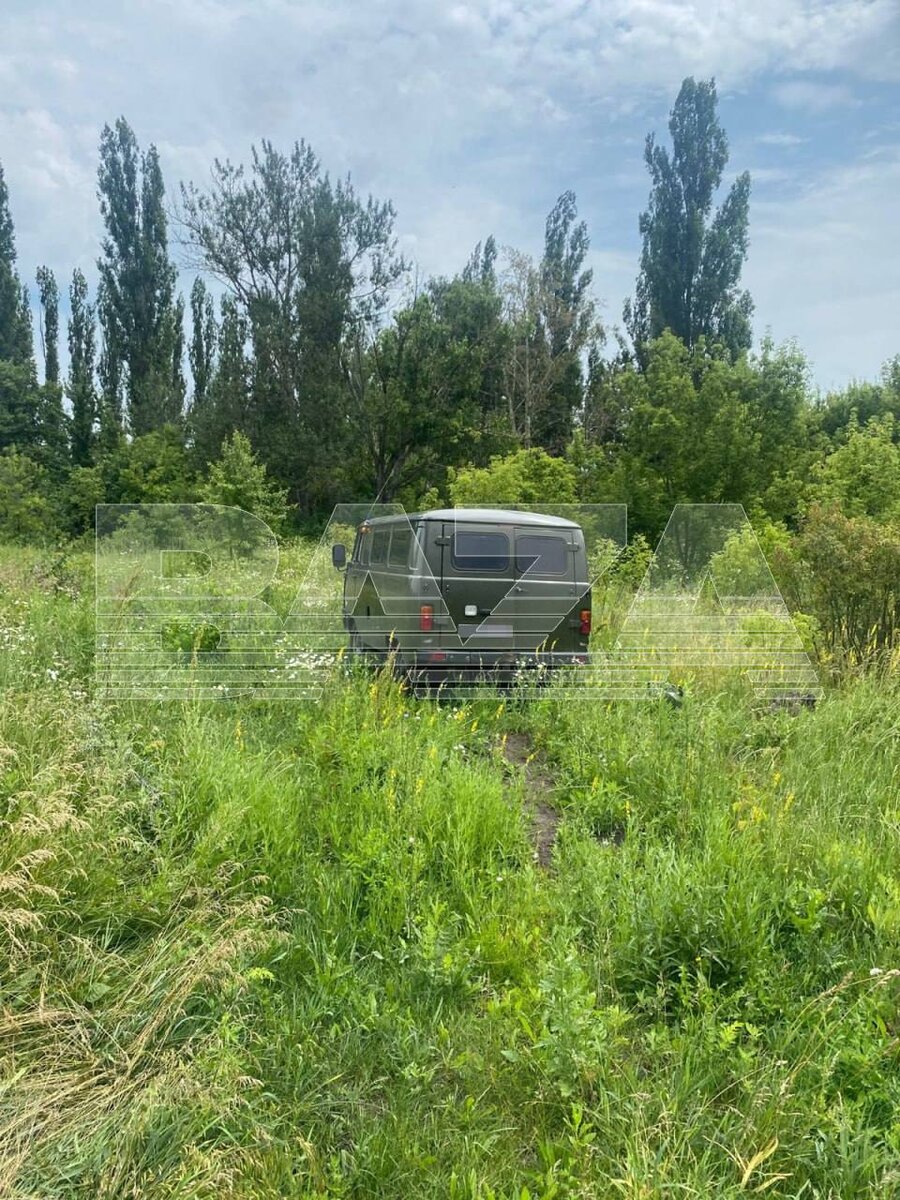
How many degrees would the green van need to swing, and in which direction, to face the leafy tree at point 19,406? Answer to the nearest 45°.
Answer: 0° — it already faces it

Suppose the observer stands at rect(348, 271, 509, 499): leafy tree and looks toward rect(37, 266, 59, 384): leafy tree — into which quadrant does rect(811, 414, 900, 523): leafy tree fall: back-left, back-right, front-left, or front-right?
back-left

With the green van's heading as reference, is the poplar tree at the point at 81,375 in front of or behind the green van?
in front

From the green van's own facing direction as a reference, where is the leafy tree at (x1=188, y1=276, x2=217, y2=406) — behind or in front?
in front

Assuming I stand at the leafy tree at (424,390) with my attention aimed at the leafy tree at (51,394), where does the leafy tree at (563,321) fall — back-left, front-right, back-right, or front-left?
back-right

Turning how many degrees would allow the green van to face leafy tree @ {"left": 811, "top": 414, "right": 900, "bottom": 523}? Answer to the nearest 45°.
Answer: approximately 90° to its right

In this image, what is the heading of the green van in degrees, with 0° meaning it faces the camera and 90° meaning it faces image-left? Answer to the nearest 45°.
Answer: approximately 135°

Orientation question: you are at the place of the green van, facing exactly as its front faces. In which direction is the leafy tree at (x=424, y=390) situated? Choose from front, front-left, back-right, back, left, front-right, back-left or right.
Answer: front-right

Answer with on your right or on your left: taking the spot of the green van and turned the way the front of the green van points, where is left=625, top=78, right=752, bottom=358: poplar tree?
on your right

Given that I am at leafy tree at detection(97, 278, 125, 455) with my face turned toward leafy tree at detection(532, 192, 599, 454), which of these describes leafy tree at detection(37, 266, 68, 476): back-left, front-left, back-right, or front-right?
back-right

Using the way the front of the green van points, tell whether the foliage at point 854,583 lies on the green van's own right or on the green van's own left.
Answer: on the green van's own right
